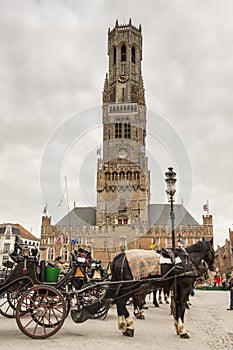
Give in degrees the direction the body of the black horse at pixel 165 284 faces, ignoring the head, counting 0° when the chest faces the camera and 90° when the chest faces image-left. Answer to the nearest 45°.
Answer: approximately 270°
